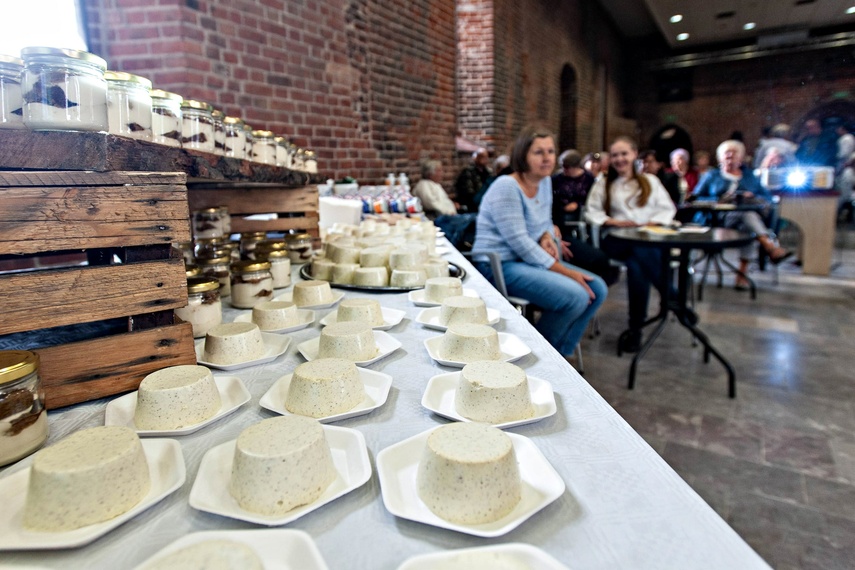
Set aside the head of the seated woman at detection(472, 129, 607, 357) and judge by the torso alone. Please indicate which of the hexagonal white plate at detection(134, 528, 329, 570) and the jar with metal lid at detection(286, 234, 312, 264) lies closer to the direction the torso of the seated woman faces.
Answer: the hexagonal white plate

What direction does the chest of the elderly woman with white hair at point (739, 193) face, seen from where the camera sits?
toward the camera

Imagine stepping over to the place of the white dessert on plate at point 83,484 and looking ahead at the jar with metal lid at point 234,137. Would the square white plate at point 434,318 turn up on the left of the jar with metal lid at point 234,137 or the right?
right

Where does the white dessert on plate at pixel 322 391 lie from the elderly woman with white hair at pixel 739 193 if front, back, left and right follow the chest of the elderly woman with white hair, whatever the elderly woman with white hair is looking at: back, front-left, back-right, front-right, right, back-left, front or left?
front

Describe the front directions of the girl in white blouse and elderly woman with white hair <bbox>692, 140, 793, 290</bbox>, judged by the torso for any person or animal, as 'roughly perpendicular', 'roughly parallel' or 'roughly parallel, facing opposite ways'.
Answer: roughly parallel

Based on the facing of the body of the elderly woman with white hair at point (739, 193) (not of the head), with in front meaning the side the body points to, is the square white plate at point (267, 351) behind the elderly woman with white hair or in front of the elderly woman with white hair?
in front

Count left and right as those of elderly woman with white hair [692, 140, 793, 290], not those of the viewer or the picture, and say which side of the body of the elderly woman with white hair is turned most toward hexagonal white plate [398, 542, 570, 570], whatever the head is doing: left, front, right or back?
front

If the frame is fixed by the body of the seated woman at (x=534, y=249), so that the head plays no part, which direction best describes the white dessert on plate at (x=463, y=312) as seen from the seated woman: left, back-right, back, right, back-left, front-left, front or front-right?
front-right

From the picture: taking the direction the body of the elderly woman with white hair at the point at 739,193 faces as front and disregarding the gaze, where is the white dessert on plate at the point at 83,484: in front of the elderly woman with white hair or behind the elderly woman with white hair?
in front

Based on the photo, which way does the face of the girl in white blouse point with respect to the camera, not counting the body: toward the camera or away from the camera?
toward the camera

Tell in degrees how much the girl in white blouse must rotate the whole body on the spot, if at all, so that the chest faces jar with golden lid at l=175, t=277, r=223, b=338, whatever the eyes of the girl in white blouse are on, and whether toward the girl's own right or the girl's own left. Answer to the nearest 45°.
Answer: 0° — they already face it

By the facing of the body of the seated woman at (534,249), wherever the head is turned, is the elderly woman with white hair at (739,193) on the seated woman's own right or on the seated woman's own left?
on the seated woman's own left

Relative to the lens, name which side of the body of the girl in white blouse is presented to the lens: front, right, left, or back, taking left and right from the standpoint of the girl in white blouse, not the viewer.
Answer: front
